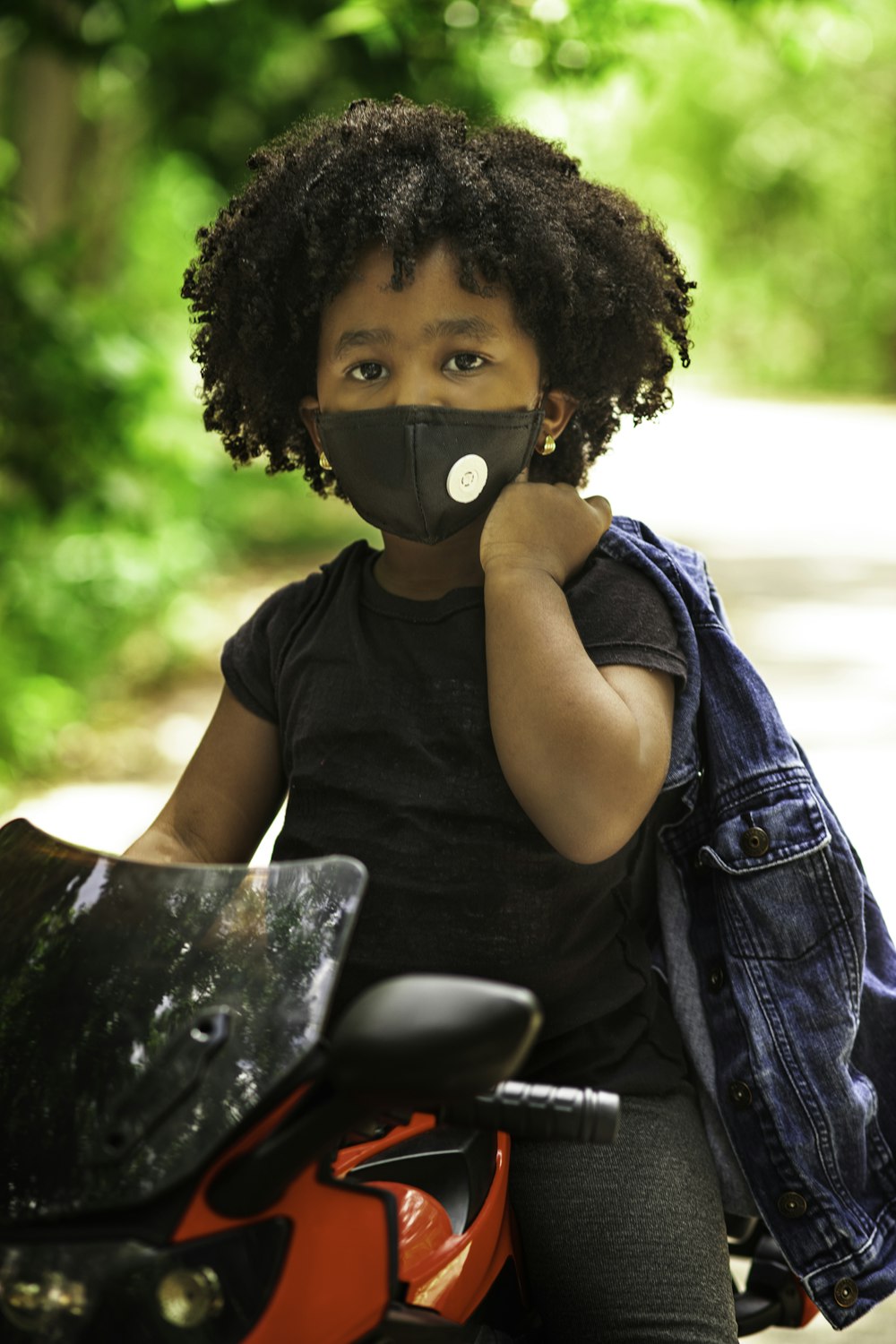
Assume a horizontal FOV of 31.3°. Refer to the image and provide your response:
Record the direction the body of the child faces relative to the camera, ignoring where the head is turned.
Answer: toward the camera

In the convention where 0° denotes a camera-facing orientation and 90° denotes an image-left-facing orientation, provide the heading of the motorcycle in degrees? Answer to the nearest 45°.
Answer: approximately 45°

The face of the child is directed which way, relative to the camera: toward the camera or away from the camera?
toward the camera
